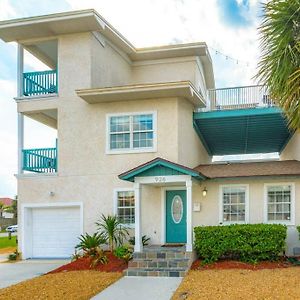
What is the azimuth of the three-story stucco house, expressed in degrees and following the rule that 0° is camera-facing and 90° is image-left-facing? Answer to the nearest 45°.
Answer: approximately 0°

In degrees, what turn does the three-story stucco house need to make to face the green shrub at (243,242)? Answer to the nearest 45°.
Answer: approximately 45° to its left
